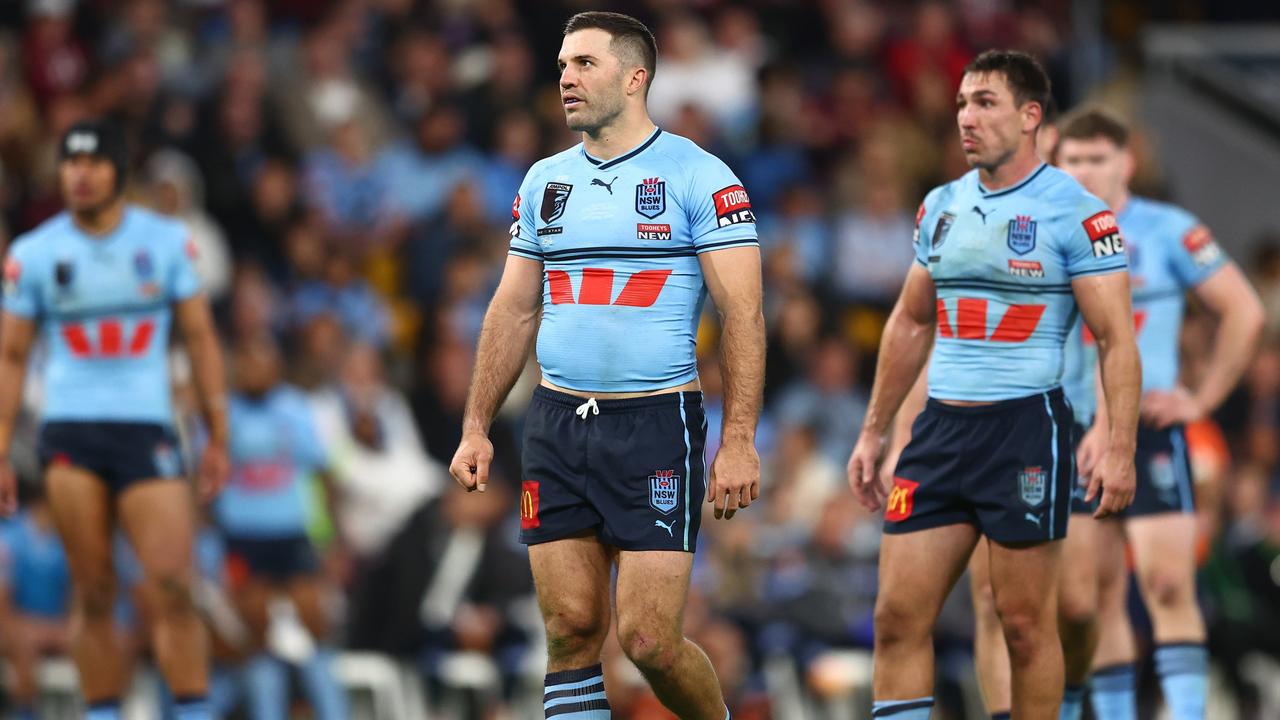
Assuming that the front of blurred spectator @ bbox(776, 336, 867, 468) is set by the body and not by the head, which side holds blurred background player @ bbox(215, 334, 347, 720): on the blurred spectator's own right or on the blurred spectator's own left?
on the blurred spectator's own right

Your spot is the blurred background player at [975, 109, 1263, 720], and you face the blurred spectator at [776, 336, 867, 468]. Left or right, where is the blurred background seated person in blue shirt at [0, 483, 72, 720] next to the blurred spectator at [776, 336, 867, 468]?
left

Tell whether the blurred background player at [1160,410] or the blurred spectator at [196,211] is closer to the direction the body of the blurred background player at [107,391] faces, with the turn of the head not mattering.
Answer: the blurred background player

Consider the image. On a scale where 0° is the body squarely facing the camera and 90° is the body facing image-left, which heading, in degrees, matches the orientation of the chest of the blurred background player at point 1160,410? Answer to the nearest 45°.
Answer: approximately 45°

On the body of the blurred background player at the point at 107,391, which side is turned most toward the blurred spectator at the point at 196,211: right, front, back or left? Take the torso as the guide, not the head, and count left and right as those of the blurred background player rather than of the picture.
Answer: back

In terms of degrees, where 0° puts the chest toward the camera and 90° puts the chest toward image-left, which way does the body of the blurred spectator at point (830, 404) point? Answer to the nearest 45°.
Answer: approximately 0°

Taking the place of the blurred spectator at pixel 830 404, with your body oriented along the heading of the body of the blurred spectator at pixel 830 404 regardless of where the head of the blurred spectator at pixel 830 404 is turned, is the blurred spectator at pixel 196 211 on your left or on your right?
on your right

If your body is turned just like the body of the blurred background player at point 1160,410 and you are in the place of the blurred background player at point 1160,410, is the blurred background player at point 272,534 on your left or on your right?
on your right

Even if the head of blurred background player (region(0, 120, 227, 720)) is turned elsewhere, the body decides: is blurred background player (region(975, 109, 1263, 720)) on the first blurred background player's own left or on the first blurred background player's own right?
on the first blurred background player's own left

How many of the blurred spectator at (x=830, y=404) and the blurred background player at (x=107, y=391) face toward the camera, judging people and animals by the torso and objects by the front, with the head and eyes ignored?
2

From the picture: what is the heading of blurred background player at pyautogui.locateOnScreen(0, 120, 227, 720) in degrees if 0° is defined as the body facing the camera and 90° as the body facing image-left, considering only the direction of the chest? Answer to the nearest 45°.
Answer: approximately 0°
